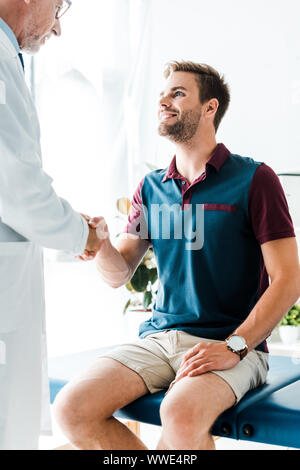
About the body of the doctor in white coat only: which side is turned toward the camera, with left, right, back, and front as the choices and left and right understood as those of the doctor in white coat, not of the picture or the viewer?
right

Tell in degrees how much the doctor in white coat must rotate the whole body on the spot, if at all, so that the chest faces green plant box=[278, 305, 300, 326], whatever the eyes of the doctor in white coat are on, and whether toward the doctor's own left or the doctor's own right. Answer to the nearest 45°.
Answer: approximately 45° to the doctor's own left

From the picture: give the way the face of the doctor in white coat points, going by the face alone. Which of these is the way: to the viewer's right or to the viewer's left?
to the viewer's right
